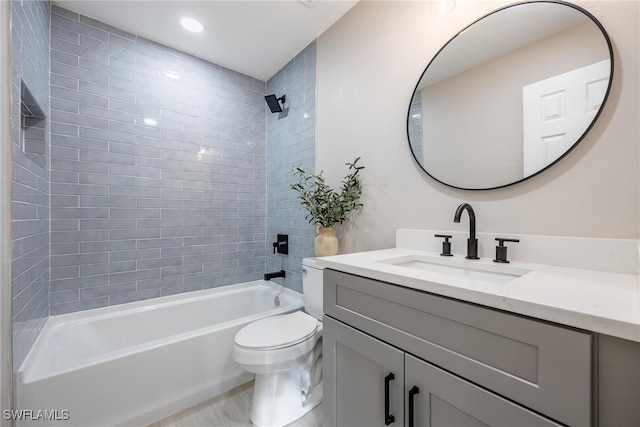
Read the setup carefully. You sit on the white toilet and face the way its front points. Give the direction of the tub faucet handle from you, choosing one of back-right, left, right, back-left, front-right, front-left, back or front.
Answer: back-right

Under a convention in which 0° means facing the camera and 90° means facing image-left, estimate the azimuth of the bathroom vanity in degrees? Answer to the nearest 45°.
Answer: approximately 45°

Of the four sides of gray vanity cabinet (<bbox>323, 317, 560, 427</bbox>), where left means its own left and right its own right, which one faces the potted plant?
right

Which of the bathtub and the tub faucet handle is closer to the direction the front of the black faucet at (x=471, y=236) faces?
the bathtub
